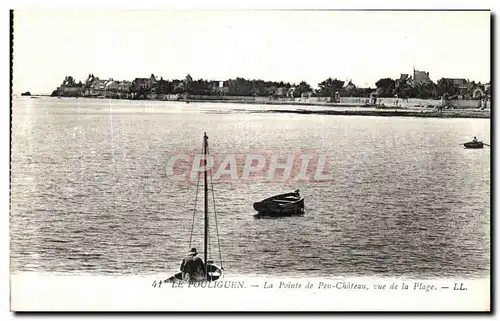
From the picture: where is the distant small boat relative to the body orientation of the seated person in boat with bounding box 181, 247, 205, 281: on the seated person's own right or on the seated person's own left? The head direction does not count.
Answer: on the seated person's own right

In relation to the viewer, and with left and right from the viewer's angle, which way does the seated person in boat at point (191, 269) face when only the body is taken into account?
facing away from the viewer
